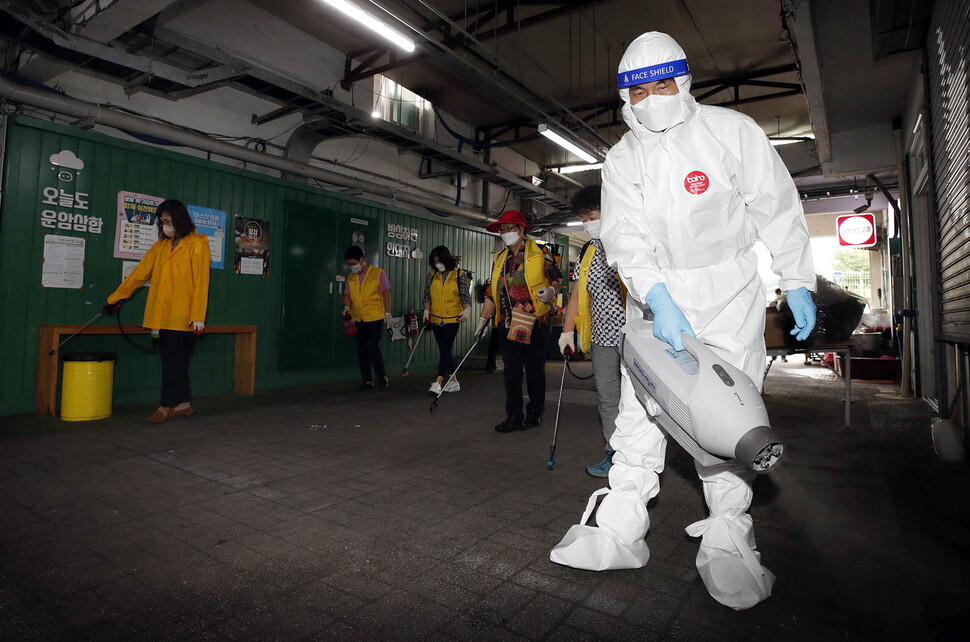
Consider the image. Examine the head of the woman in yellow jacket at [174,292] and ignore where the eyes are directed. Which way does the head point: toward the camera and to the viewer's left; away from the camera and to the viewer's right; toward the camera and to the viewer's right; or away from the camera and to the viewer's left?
toward the camera and to the viewer's left

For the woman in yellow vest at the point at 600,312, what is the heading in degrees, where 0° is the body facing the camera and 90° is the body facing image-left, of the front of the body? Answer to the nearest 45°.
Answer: approximately 45°

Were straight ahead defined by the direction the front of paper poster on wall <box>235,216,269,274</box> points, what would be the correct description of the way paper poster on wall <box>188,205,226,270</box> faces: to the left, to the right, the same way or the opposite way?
the same way

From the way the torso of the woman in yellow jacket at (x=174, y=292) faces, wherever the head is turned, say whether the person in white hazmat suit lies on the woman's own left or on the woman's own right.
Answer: on the woman's own left

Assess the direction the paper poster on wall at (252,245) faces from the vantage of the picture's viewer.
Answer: facing the viewer and to the right of the viewer

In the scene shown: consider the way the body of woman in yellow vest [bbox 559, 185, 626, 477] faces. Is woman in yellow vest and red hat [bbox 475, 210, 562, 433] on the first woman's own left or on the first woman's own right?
on the first woman's own right

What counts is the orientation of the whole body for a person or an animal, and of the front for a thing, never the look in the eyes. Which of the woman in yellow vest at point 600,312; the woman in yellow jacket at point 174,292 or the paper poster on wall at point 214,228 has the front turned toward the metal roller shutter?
the paper poster on wall

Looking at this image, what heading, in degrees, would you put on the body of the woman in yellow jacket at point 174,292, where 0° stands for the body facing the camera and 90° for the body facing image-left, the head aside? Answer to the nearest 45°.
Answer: approximately 45°

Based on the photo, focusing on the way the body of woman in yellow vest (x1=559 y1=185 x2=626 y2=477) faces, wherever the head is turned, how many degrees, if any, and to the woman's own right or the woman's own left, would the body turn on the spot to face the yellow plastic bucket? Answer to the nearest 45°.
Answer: approximately 45° to the woman's own right

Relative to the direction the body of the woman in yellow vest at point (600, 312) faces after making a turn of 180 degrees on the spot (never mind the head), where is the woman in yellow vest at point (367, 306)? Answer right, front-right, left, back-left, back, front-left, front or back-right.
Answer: left

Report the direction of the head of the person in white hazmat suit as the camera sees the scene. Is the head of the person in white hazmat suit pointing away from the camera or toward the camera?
toward the camera

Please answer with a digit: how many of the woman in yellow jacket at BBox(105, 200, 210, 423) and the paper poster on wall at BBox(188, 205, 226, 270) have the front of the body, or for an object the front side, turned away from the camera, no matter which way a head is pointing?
0

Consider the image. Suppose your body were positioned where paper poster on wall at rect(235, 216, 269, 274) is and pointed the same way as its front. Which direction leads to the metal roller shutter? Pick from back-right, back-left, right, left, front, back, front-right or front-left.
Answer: front

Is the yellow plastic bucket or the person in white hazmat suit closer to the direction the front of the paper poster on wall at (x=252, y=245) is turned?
the person in white hazmat suit

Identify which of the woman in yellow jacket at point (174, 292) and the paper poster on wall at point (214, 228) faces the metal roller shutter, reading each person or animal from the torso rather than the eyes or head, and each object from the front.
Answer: the paper poster on wall

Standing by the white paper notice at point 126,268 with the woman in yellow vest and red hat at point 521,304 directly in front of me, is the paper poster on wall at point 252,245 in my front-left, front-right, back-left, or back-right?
front-left

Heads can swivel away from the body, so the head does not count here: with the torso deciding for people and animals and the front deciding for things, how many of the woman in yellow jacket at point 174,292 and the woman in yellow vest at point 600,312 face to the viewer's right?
0
